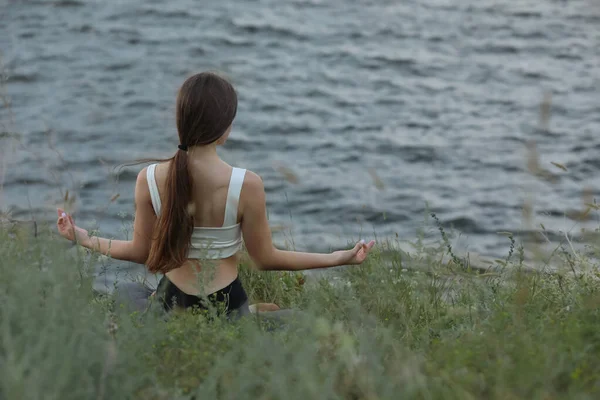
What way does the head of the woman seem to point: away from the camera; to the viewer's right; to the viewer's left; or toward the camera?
away from the camera

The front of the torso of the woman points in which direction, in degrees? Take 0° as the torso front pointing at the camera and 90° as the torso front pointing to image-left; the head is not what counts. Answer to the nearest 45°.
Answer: approximately 180°
